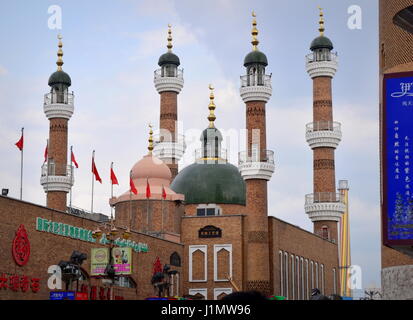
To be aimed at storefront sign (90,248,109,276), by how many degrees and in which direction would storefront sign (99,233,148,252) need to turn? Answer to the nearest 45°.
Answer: approximately 45° to its right

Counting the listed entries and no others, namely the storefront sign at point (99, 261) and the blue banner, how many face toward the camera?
2

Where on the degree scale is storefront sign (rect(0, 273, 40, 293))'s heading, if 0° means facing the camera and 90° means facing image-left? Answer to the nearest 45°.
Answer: approximately 315°

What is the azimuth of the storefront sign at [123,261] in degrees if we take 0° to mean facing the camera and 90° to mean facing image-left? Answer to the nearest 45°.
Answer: approximately 0°
